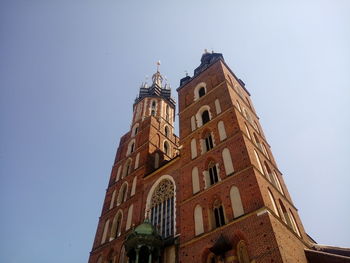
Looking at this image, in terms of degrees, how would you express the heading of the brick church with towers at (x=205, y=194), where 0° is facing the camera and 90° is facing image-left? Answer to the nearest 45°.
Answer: approximately 45°
